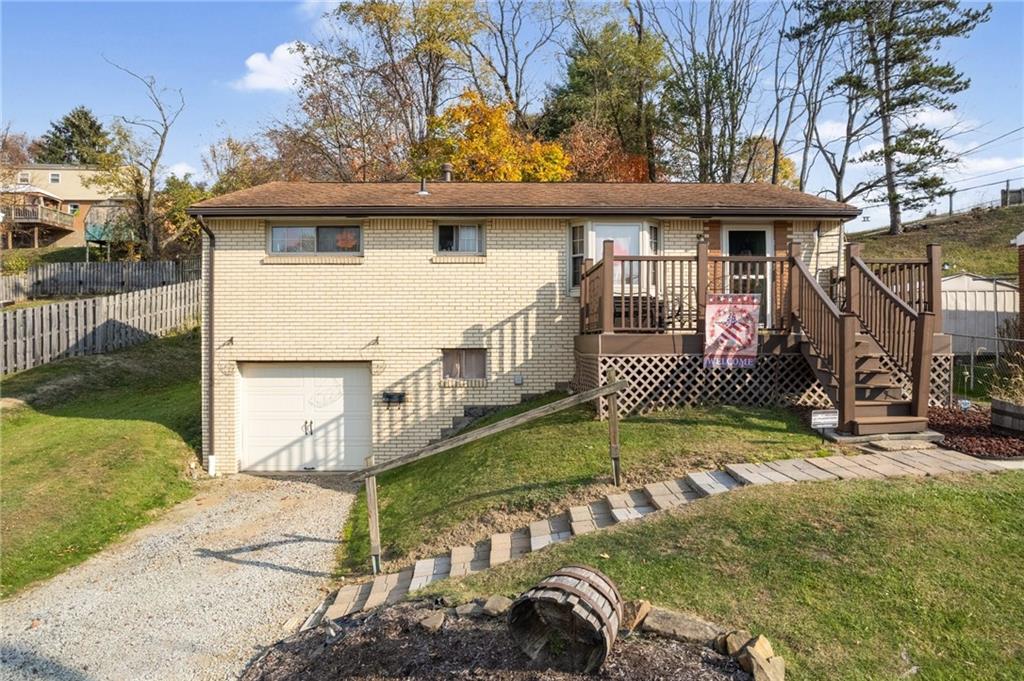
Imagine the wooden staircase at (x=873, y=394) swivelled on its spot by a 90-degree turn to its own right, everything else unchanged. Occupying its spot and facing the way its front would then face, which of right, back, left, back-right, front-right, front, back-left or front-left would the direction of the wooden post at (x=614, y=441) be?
front-left

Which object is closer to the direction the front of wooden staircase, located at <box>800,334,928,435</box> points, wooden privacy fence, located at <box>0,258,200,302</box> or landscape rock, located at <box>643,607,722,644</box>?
the landscape rock

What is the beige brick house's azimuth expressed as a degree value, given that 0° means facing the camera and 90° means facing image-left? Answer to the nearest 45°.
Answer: approximately 0°

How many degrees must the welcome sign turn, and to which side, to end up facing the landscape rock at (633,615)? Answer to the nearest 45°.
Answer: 0° — it already faces it

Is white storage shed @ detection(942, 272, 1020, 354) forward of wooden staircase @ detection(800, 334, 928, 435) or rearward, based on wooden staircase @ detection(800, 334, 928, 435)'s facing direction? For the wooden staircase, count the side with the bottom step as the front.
rearward

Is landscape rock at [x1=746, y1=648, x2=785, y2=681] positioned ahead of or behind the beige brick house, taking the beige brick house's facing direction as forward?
ahead
